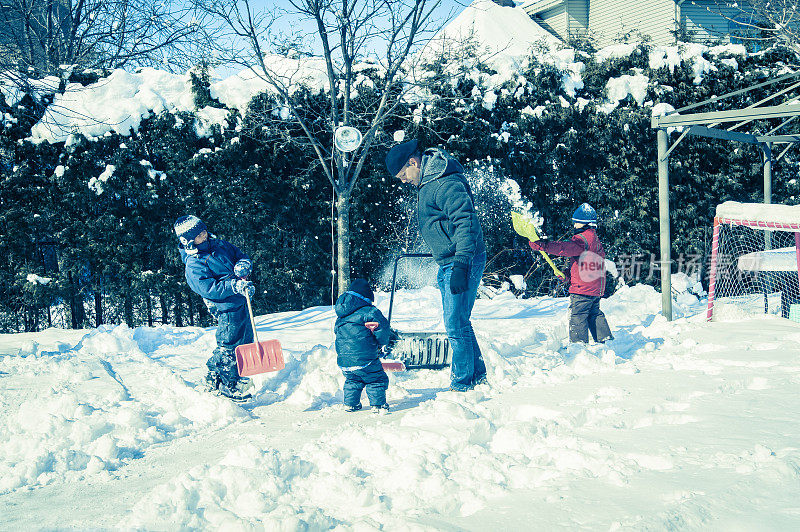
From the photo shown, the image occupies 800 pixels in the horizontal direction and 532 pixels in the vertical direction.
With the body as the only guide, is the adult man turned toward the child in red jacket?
no

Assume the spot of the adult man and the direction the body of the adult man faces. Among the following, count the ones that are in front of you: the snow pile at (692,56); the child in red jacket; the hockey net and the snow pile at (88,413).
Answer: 1

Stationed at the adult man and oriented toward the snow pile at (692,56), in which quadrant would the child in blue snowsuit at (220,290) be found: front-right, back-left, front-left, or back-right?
back-left

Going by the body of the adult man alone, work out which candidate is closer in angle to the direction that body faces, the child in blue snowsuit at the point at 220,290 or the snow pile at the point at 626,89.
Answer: the child in blue snowsuit

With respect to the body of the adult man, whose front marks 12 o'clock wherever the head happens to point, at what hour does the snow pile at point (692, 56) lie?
The snow pile is roughly at 4 o'clock from the adult man.

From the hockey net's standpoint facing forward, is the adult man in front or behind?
in front

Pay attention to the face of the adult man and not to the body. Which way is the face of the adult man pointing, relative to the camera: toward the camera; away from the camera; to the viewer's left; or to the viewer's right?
to the viewer's left

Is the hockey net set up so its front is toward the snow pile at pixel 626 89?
no

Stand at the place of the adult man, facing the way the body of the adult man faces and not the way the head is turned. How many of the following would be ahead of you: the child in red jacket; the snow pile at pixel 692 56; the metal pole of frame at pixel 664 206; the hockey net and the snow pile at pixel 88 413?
1

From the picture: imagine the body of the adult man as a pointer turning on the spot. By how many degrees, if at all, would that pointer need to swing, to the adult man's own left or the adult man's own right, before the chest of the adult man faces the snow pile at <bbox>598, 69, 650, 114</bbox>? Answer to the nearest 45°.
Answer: approximately 135° to the adult man's own right

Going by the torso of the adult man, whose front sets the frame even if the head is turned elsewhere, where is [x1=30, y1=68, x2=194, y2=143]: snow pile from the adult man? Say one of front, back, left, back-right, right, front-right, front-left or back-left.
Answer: front-right

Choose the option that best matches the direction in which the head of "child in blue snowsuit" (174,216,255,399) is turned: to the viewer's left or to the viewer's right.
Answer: to the viewer's right

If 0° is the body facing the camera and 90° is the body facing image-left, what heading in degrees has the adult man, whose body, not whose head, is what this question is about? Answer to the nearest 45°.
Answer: approximately 90°

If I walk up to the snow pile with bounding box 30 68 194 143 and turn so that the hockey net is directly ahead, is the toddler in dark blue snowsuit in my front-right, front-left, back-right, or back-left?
front-right

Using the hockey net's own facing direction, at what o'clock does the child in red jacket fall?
The child in red jacket is roughly at 1 o'clock from the hockey net.

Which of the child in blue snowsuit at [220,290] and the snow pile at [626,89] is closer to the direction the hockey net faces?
the child in blue snowsuit

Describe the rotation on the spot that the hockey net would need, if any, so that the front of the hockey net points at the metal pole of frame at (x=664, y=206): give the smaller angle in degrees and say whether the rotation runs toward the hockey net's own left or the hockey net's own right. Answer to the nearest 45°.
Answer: approximately 45° to the hockey net's own right
